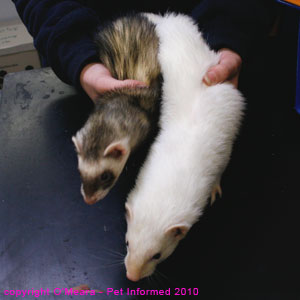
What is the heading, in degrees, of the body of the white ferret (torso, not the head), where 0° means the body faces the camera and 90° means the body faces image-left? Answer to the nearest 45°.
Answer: approximately 0°
